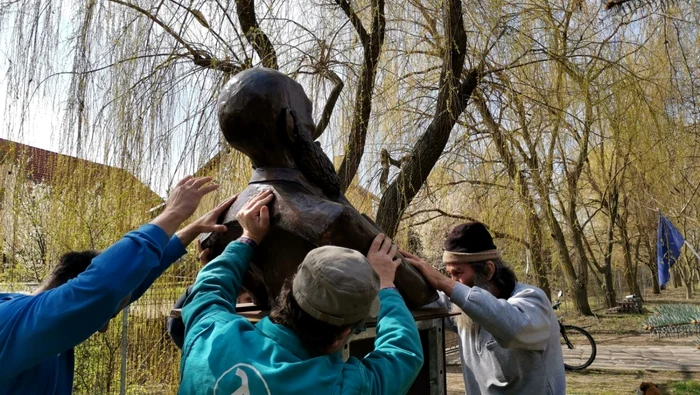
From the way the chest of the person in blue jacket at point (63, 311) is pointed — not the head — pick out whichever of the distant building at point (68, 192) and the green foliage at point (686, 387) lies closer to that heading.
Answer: the green foliage

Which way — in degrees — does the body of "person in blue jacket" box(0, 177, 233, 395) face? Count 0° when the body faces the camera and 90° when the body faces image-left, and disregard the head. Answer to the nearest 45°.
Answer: approximately 270°

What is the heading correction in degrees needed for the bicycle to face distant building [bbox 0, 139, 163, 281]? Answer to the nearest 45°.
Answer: approximately 135° to its left

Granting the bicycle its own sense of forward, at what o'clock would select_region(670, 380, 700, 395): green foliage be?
The green foliage is roughly at 2 o'clock from the bicycle.

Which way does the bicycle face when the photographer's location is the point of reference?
facing to the right of the viewer

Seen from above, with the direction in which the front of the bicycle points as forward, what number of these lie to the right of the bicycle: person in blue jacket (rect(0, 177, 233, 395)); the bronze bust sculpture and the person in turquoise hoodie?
3

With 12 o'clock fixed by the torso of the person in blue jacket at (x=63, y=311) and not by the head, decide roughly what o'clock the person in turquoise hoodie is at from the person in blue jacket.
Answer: The person in turquoise hoodie is roughly at 1 o'clock from the person in blue jacket.

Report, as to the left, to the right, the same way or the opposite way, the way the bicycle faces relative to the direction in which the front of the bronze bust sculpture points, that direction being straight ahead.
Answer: to the right

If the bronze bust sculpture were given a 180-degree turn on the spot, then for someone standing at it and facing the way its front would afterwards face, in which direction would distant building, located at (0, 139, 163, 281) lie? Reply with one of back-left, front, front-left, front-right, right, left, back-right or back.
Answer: right
